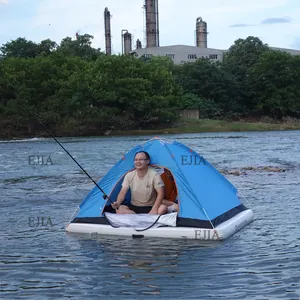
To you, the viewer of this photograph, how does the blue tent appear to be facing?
facing the viewer

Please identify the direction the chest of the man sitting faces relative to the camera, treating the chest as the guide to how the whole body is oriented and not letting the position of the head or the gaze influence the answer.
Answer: toward the camera
